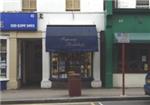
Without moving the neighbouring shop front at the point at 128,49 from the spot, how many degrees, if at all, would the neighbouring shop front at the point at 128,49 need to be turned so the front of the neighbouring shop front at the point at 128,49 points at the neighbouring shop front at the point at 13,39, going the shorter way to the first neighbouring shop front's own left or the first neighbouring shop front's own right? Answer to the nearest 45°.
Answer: approximately 90° to the first neighbouring shop front's own right

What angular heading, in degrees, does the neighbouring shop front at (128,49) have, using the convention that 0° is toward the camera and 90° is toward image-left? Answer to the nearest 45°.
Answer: approximately 0°

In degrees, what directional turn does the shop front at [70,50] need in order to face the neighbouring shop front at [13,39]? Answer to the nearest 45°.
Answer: approximately 90° to its right

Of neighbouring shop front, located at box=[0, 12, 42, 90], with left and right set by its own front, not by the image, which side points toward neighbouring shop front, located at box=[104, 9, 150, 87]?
left

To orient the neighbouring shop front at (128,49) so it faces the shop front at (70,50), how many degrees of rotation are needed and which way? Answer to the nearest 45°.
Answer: approximately 90° to its right

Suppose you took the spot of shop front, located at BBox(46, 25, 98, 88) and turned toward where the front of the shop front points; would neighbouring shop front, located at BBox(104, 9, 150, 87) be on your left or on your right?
on your left

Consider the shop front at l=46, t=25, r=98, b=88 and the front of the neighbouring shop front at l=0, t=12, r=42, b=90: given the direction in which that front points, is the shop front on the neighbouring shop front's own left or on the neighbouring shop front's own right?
on the neighbouring shop front's own left

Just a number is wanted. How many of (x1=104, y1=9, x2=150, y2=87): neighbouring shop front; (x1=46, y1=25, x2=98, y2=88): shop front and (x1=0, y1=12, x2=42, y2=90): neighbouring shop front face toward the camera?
3

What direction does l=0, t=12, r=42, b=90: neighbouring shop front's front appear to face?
toward the camera

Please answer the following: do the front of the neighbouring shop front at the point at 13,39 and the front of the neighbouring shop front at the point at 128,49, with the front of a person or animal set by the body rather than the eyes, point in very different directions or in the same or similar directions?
same or similar directions
